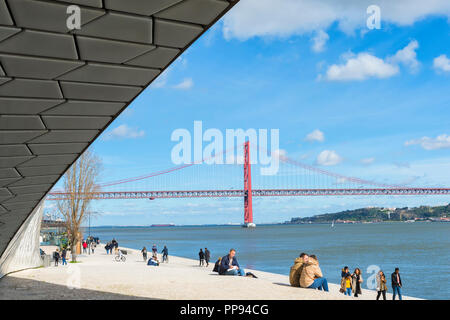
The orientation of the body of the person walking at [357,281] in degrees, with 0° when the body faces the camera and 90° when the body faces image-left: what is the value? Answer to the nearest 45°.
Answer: approximately 0°

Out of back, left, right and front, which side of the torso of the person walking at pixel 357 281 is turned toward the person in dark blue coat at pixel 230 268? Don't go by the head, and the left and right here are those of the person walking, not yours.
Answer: right

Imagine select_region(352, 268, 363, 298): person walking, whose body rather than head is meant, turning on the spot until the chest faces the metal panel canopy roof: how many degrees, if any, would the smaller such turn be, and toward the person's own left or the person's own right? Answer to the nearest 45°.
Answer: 0° — they already face it

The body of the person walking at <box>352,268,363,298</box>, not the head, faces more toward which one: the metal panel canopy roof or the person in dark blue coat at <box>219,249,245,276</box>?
the metal panel canopy roof

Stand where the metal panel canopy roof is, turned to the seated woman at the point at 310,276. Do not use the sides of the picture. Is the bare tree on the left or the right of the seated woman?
left

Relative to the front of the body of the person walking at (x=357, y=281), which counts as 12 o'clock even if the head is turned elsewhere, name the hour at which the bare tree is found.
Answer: The bare tree is roughly at 4 o'clock from the person walking.

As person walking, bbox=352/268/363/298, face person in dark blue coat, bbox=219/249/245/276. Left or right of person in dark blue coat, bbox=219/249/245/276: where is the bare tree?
right
